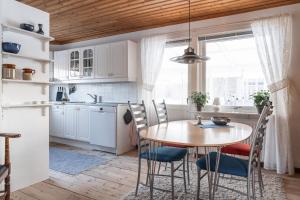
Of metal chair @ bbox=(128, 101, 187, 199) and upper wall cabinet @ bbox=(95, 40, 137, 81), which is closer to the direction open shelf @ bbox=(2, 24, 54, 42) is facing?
the metal chair

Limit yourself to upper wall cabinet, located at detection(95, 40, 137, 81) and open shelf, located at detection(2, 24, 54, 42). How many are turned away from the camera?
0

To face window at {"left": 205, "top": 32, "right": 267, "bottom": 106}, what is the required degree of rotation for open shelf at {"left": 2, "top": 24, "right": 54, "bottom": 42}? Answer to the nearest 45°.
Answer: approximately 45° to its left

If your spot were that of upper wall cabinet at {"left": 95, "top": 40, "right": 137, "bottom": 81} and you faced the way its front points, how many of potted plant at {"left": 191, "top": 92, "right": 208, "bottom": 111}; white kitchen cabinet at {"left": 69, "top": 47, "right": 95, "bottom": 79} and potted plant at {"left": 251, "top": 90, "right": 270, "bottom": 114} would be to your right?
1

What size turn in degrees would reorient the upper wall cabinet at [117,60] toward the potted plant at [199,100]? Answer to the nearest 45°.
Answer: approximately 90° to its left

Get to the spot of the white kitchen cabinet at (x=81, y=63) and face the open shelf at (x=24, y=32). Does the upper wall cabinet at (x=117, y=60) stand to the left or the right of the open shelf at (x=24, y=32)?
left

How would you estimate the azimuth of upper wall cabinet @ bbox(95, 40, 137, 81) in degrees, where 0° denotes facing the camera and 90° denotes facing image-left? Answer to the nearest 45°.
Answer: approximately 45°

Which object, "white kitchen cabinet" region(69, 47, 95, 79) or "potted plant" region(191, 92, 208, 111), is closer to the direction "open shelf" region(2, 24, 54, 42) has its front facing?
the potted plant

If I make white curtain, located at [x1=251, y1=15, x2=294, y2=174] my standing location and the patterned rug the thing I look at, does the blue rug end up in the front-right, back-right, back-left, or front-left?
front-right

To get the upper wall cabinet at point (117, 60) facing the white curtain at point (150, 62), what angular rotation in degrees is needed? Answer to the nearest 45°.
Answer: approximately 135° to its left

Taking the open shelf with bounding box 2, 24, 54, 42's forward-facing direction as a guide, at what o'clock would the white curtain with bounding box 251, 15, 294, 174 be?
The white curtain is roughly at 11 o'clock from the open shelf.

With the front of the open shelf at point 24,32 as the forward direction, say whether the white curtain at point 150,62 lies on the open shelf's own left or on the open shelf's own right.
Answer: on the open shelf's own left

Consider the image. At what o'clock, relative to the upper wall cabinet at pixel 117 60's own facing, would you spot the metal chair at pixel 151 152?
The metal chair is roughly at 10 o'clock from the upper wall cabinet.

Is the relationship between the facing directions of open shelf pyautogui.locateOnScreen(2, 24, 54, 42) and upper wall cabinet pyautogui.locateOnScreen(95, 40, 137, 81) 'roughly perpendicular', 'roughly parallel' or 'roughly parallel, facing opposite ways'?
roughly perpendicular

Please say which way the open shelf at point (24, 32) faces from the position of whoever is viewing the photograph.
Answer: facing the viewer and to the right of the viewer
